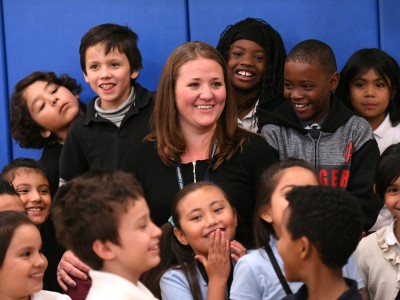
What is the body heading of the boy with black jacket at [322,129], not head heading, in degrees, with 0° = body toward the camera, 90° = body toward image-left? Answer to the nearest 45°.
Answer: approximately 45°

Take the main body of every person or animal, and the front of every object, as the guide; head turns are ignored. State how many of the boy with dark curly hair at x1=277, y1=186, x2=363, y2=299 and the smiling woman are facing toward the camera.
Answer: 1

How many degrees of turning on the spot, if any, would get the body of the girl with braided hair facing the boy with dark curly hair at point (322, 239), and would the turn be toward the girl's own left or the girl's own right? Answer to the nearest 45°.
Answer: approximately 45° to the girl's own left

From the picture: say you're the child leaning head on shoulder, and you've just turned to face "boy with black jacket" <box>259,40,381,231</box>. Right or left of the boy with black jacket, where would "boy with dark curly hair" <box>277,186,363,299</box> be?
right

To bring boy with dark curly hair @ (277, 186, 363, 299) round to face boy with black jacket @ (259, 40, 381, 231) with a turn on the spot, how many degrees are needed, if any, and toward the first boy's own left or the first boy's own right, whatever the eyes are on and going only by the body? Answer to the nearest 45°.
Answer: approximately 45° to the first boy's own right

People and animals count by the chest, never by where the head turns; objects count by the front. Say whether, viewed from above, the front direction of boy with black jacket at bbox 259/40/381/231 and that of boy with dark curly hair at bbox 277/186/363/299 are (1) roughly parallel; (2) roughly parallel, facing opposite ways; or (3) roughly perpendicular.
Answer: roughly perpendicular
